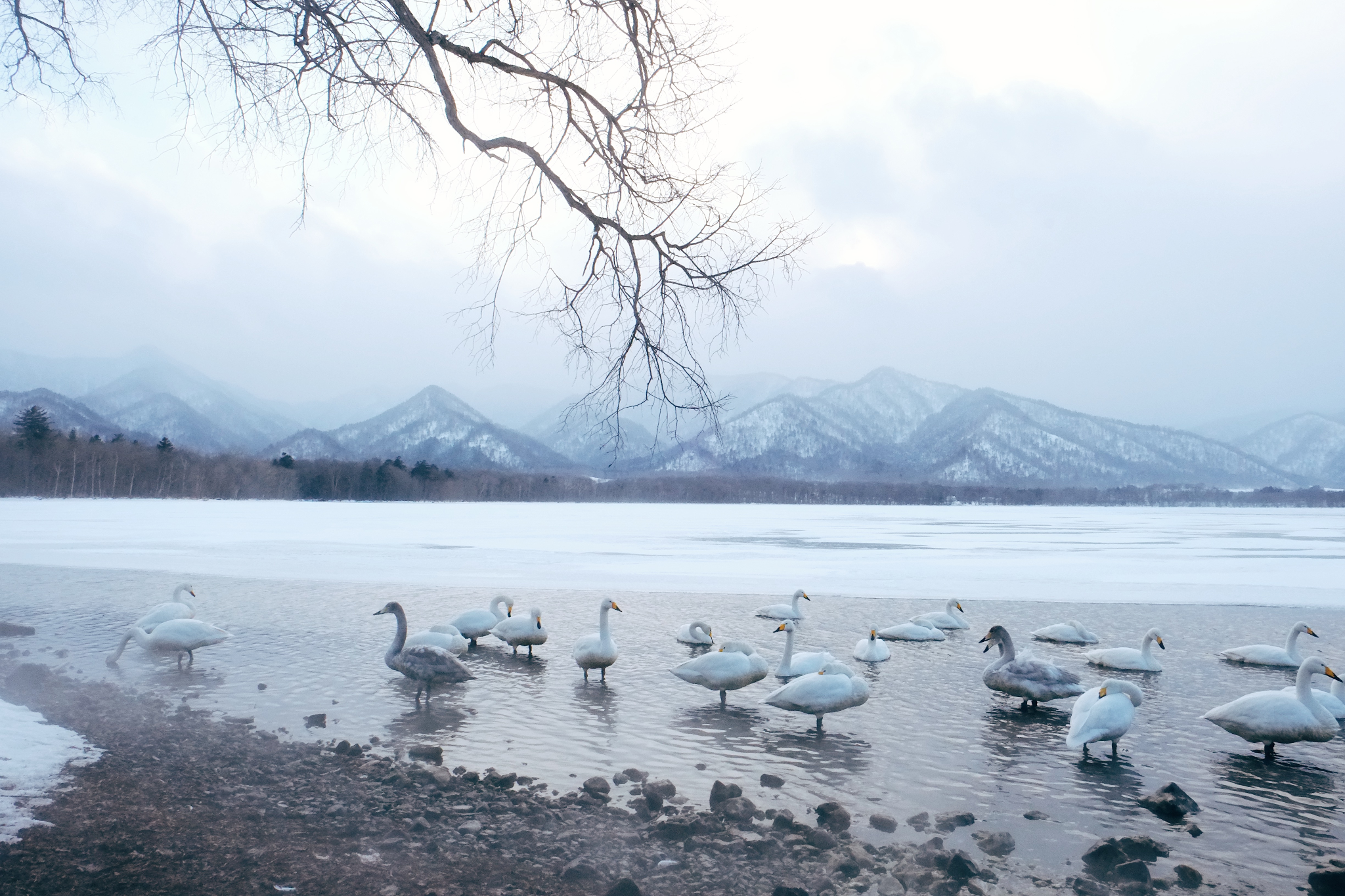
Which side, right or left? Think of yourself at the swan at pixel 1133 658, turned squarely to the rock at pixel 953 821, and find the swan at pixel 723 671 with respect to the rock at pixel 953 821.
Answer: right

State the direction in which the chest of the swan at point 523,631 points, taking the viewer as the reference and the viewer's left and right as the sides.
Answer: facing to the right of the viewer

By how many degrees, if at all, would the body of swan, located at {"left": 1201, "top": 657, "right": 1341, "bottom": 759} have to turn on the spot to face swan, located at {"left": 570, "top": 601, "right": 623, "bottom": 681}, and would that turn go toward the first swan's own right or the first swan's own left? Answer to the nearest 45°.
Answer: approximately 180°

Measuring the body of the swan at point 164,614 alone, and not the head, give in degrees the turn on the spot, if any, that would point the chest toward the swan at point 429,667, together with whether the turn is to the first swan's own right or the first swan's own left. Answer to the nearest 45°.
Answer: approximately 45° to the first swan's own right

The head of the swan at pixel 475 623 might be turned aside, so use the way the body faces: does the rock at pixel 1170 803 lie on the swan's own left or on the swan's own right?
on the swan's own right

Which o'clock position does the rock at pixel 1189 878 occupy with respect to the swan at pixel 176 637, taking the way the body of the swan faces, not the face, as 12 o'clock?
The rock is roughly at 8 o'clock from the swan.

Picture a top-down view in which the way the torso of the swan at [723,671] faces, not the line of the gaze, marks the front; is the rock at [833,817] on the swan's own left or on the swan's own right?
on the swan's own right

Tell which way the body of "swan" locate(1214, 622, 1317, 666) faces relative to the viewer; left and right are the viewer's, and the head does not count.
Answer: facing to the right of the viewer

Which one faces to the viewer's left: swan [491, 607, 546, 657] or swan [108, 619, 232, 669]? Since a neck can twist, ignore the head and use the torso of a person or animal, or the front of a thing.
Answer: swan [108, 619, 232, 669]

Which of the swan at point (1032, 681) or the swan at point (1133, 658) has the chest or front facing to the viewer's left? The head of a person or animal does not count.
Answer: the swan at point (1032, 681)

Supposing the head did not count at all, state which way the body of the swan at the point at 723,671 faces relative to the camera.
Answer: to the viewer's right

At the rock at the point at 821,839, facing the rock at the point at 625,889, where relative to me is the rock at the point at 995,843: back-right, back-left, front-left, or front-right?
back-left
